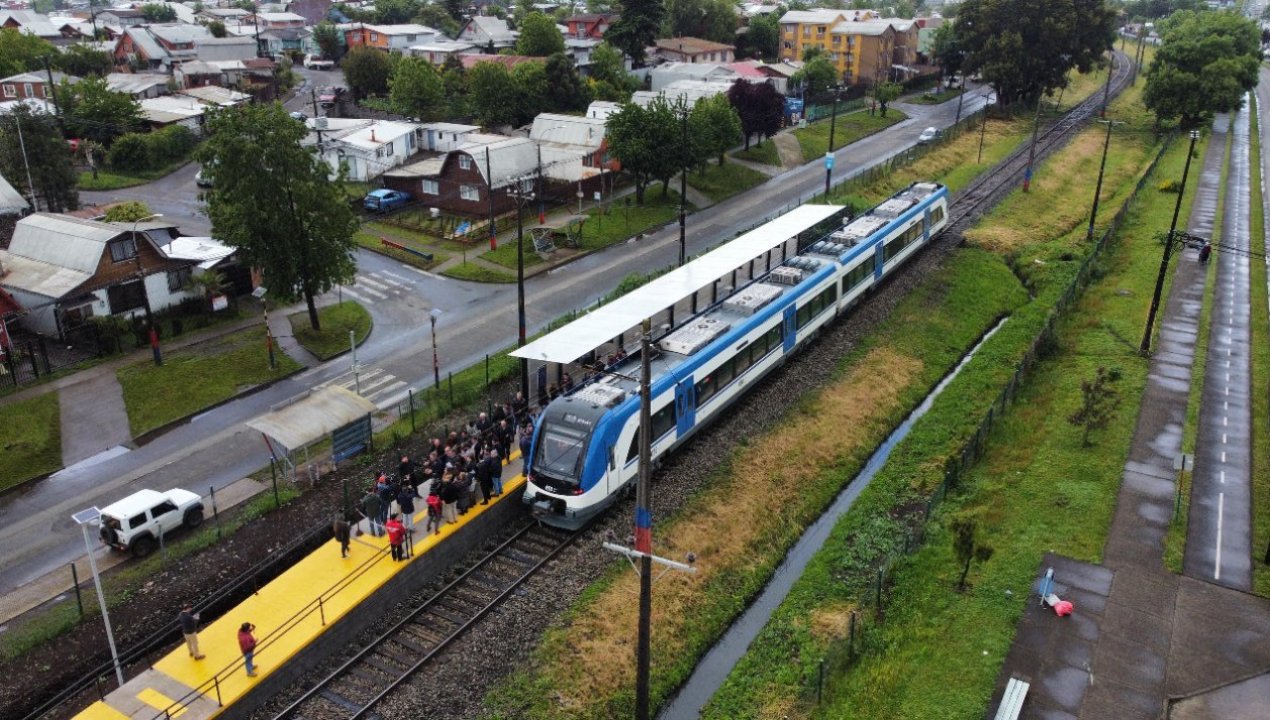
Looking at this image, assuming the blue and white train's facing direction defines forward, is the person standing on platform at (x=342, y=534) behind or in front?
in front

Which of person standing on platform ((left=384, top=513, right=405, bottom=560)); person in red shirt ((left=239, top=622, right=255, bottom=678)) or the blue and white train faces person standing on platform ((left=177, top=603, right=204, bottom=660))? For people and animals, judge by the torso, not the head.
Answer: the blue and white train

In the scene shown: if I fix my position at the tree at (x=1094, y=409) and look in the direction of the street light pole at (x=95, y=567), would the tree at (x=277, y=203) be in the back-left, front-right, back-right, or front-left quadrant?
front-right

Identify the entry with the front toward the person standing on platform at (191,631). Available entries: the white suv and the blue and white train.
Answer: the blue and white train

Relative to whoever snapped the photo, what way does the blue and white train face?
facing the viewer and to the left of the viewer

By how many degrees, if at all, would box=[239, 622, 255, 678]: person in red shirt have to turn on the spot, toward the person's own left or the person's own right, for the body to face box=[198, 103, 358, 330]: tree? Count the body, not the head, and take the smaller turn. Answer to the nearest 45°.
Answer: approximately 45° to the person's own left

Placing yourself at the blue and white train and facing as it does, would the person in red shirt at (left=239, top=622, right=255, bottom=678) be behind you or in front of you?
in front

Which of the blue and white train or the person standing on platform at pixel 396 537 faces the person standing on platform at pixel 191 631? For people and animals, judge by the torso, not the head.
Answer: the blue and white train

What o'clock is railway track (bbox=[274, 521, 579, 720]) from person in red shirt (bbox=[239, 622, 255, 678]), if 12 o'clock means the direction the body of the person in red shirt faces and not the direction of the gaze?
The railway track is roughly at 1 o'clock from the person in red shirt.

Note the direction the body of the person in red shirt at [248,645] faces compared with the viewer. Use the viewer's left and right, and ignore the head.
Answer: facing away from the viewer and to the right of the viewer

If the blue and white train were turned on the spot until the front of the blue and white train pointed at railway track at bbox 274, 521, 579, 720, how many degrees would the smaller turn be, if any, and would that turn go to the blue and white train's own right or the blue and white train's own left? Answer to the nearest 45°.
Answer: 0° — it already faces it

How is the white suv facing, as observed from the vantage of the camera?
facing away from the viewer and to the right of the viewer

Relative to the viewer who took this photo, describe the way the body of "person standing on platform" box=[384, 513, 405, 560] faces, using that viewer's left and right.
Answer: facing away from the viewer and to the right of the viewer

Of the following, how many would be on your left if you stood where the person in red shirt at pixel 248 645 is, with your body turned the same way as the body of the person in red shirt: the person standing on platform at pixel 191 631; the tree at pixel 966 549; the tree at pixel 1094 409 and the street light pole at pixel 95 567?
2

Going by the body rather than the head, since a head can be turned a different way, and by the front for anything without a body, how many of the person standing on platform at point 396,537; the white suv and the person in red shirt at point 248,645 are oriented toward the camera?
0

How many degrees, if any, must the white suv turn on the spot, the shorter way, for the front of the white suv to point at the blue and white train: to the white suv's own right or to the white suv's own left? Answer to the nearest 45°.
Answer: approximately 45° to the white suv's own right
